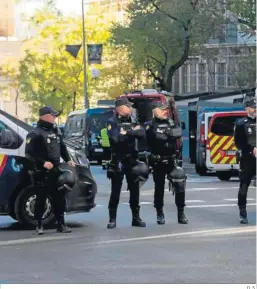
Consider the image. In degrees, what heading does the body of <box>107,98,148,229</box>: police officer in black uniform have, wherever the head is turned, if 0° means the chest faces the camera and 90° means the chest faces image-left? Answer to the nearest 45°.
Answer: approximately 315°

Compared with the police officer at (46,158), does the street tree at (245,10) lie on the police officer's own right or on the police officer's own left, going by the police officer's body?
on the police officer's own left

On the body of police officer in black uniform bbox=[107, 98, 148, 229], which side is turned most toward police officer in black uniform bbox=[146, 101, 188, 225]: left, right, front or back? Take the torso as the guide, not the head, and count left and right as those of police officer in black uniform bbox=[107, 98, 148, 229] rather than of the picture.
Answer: left

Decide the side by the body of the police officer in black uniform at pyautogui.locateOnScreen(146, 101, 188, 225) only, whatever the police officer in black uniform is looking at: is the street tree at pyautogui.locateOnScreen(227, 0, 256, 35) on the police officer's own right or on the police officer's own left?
on the police officer's own left

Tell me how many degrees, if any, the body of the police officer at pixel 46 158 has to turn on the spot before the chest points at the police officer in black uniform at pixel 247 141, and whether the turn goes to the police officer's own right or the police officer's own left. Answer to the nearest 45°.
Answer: approximately 45° to the police officer's own left

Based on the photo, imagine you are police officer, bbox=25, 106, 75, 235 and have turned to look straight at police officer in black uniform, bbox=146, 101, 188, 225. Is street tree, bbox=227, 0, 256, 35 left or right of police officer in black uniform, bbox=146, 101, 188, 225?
left

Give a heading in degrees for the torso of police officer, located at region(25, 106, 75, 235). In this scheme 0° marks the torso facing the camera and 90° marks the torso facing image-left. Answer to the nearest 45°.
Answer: approximately 315°

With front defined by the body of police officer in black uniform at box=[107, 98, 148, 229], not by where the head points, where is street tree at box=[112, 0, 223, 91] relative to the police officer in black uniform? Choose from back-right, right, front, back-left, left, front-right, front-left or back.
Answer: back-left

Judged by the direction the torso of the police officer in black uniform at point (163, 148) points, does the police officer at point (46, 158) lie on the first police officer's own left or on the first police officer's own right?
on the first police officer's own right
